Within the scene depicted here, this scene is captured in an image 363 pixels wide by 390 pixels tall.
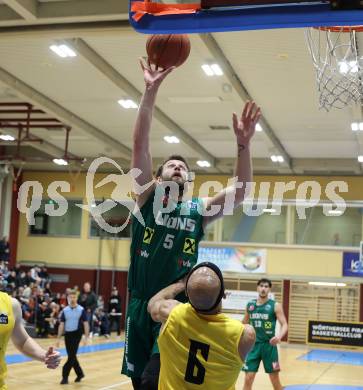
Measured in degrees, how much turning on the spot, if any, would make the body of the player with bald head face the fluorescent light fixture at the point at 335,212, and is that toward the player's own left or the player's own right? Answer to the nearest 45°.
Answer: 0° — they already face it

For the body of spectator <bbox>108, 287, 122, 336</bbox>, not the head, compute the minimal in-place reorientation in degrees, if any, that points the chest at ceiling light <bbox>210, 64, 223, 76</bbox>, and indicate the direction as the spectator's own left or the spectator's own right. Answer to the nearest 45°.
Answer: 0° — they already face it

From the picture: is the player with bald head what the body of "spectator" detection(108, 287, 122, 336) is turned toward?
yes

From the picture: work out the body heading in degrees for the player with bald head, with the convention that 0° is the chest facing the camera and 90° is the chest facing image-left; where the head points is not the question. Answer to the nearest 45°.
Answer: approximately 180°

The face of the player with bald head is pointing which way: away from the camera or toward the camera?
away from the camera
